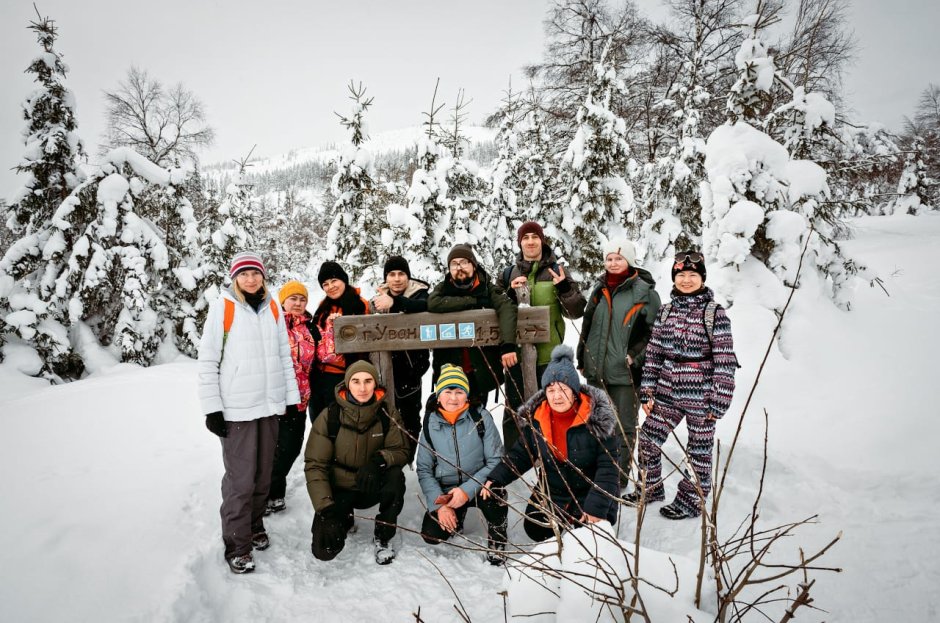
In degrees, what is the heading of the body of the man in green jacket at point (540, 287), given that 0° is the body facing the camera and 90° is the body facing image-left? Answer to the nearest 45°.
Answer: approximately 0°

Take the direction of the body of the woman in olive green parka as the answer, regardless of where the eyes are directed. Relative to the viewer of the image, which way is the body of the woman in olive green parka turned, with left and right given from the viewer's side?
facing the viewer and to the left of the viewer

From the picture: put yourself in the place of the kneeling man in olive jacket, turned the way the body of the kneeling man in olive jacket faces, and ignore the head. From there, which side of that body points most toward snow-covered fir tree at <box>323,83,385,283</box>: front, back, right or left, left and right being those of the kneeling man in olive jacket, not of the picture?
back

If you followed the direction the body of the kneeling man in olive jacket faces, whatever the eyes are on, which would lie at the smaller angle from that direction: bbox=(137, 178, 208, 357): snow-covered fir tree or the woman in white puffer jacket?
the woman in white puffer jacket

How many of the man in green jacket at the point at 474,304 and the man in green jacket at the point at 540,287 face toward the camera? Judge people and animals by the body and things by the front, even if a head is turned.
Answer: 2

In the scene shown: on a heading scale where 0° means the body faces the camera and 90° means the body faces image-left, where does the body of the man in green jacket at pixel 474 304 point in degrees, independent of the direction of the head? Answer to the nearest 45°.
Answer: approximately 0°

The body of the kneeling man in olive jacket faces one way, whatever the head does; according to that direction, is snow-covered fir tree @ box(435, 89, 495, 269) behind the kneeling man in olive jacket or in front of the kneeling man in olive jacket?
behind

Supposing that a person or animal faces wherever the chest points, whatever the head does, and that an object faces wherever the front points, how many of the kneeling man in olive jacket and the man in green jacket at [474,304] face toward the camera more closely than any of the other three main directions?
2

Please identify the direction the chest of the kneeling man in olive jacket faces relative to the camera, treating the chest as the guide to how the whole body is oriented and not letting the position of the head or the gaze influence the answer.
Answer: toward the camera

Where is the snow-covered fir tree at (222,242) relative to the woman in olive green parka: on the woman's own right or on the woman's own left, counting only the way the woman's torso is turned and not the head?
on the woman's own right
